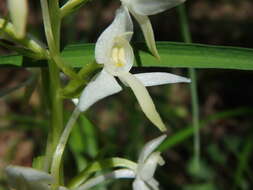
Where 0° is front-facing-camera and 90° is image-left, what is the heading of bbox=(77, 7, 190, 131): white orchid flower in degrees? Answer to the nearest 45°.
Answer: approximately 0°
